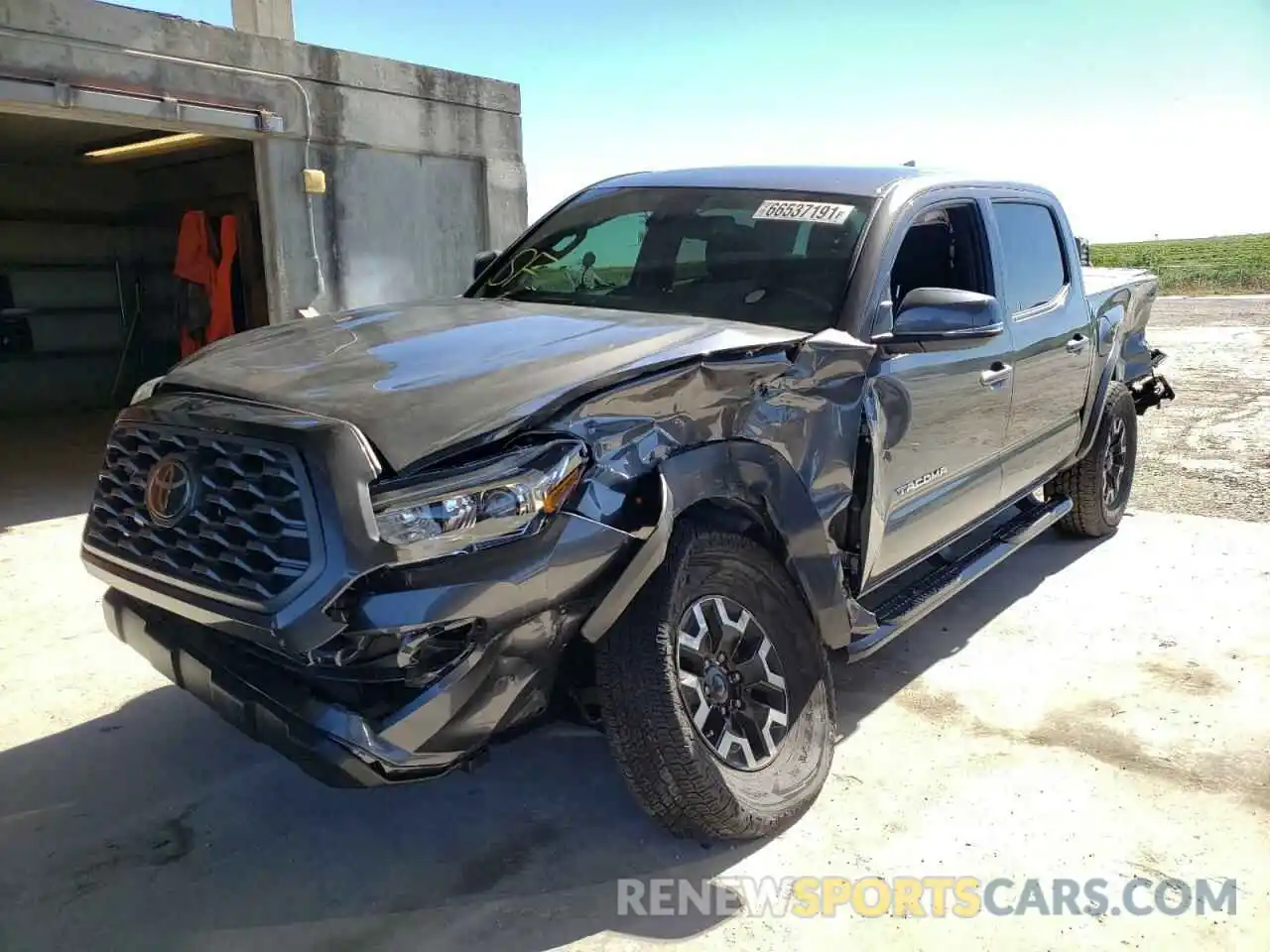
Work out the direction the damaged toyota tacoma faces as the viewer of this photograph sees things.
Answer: facing the viewer and to the left of the viewer

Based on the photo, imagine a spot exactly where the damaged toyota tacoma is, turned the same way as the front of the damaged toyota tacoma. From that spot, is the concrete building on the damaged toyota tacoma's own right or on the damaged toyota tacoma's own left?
on the damaged toyota tacoma's own right

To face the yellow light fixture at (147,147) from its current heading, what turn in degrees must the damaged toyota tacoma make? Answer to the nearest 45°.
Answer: approximately 90° to its right

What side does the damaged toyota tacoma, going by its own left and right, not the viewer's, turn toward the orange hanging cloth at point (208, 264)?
right
